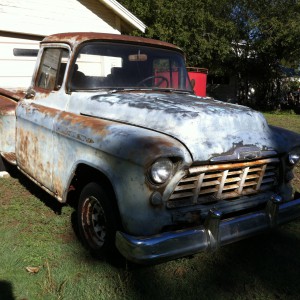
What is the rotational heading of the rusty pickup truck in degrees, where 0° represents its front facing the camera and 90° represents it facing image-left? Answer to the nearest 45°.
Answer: approximately 315°

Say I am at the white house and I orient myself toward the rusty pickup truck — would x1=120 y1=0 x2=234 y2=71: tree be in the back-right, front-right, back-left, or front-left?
back-left

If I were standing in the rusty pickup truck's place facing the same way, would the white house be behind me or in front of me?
behind

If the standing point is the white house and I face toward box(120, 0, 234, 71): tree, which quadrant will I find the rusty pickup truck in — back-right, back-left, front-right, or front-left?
back-right

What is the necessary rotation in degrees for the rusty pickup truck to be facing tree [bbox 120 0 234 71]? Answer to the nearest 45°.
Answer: approximately 135° to its left
